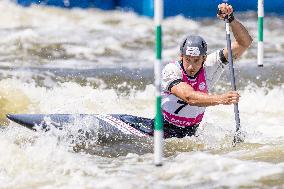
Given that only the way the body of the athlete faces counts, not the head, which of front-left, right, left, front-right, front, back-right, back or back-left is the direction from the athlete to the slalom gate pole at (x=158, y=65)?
front

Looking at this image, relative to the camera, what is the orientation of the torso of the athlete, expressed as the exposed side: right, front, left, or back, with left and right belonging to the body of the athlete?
front

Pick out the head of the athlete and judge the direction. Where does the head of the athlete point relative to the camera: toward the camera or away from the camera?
toward the camera
